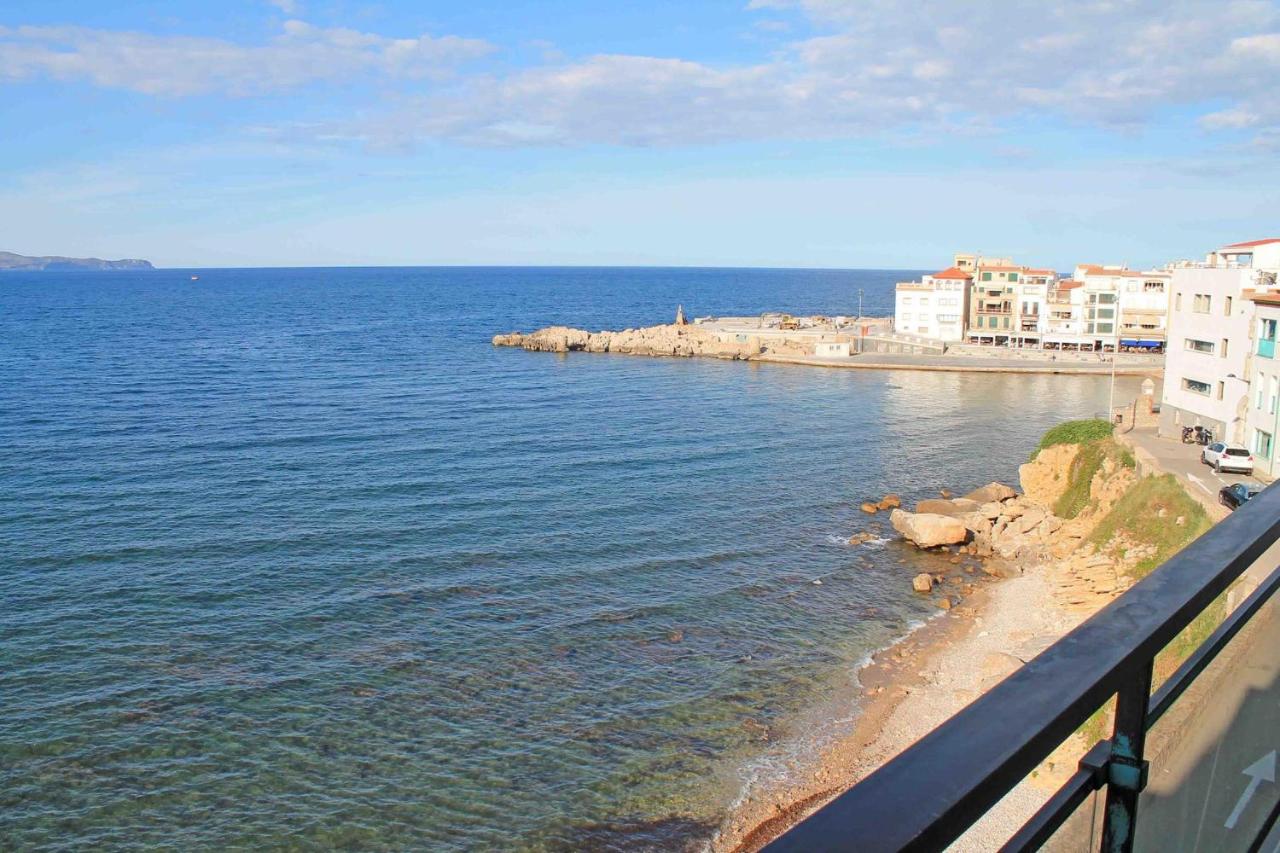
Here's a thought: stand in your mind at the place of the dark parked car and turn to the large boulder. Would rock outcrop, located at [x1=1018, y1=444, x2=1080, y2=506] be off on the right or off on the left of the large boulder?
right

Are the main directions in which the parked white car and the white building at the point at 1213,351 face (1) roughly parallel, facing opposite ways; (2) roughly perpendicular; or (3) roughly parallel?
roughly perpendicular

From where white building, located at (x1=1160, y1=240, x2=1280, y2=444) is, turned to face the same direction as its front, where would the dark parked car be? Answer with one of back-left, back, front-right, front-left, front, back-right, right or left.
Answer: front-left

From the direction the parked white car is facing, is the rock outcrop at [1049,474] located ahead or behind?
ahead

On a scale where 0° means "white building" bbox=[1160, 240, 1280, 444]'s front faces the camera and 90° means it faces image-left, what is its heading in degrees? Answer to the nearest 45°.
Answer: approximately 45°

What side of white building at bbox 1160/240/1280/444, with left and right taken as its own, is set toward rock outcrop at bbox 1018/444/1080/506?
front

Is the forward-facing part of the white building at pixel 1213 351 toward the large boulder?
yes

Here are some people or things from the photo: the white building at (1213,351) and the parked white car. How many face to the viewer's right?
0

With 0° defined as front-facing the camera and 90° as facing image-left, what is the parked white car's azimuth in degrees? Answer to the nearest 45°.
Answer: approximately 135°

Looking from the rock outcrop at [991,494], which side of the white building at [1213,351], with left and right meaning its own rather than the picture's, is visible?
front
